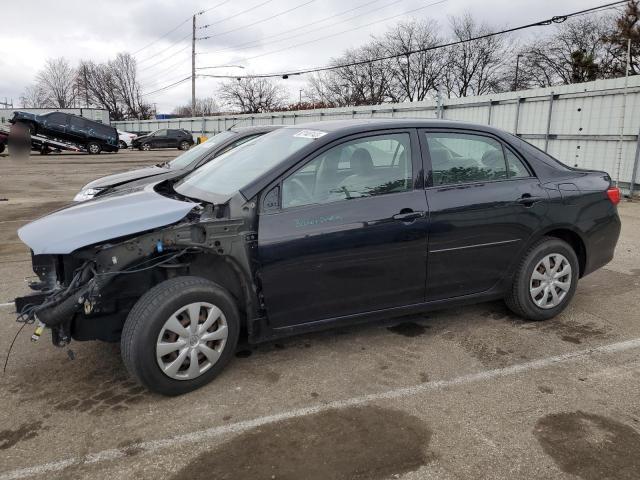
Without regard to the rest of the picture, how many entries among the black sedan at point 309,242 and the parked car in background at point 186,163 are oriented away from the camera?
0

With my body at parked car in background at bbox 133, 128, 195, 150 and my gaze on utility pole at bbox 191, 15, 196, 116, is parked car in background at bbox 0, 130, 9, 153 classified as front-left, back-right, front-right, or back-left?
back-left

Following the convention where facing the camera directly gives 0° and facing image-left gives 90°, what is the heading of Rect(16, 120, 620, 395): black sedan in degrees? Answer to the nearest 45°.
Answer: approximately 45°

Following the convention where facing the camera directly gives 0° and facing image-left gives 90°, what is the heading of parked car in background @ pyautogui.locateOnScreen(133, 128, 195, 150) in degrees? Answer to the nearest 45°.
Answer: approximately 90°

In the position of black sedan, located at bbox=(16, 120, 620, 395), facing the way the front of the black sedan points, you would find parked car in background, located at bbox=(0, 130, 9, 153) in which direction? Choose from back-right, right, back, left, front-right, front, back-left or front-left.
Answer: right

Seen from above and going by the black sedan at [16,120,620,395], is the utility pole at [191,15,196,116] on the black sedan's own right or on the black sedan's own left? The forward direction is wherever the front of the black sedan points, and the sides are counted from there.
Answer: on the black sedan's own right

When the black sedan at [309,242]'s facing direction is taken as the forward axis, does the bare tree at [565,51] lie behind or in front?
behind

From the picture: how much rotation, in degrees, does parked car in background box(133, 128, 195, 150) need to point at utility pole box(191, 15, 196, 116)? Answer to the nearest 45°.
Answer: approximately 90° to its right

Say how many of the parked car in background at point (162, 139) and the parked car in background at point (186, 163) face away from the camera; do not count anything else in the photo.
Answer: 0

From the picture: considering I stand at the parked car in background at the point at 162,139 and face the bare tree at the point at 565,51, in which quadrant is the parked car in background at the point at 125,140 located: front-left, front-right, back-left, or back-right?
back-left

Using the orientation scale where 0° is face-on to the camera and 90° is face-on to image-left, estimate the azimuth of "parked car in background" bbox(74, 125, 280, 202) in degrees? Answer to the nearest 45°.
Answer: approximately 45°
